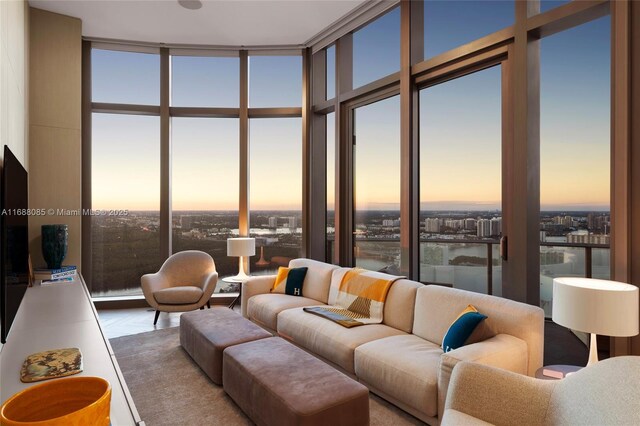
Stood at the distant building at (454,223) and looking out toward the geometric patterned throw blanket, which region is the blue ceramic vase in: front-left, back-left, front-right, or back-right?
front-right

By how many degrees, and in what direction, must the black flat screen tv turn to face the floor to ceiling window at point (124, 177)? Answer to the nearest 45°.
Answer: approximately 90° to its left

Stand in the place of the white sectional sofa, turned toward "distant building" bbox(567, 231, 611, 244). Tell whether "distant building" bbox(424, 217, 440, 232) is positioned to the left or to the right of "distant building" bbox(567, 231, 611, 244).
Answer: left

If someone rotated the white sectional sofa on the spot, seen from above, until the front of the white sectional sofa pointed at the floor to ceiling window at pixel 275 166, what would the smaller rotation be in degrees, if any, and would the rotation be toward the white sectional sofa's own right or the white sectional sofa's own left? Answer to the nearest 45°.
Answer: approximately 90° to the white sectional sofa's own right

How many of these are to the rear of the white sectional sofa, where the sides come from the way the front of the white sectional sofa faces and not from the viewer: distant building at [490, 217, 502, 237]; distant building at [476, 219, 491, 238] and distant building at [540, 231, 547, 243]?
3

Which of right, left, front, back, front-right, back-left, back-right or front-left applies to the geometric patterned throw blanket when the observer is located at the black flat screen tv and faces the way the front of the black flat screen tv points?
front

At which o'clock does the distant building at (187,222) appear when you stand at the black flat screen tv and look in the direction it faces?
The distant building is roughly at 10 o'clock from the black flat screen tv.

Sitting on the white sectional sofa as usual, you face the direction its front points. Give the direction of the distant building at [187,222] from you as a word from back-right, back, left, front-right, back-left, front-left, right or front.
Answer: right

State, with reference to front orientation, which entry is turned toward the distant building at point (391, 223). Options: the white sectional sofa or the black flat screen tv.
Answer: the black flat screen tv

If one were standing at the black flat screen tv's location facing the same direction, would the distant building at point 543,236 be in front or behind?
in front

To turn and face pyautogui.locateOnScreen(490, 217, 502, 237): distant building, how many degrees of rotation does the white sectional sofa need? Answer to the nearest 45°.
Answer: approximately 180°

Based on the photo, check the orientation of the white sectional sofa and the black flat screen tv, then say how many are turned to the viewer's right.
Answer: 1

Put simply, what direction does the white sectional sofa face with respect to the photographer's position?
facing the viewer and to the left of the viewer

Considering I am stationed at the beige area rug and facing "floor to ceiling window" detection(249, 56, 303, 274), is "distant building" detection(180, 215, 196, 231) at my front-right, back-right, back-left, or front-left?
front-left

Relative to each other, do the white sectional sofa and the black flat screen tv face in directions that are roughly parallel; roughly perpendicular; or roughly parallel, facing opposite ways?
roughly parallel, facing opposite ways

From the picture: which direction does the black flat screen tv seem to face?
to the viewer's right
